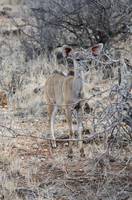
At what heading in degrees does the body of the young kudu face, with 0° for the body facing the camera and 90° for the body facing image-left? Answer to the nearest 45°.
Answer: approximately 315°
